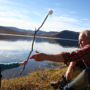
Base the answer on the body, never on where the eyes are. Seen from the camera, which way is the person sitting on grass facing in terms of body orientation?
to the viewer's left
